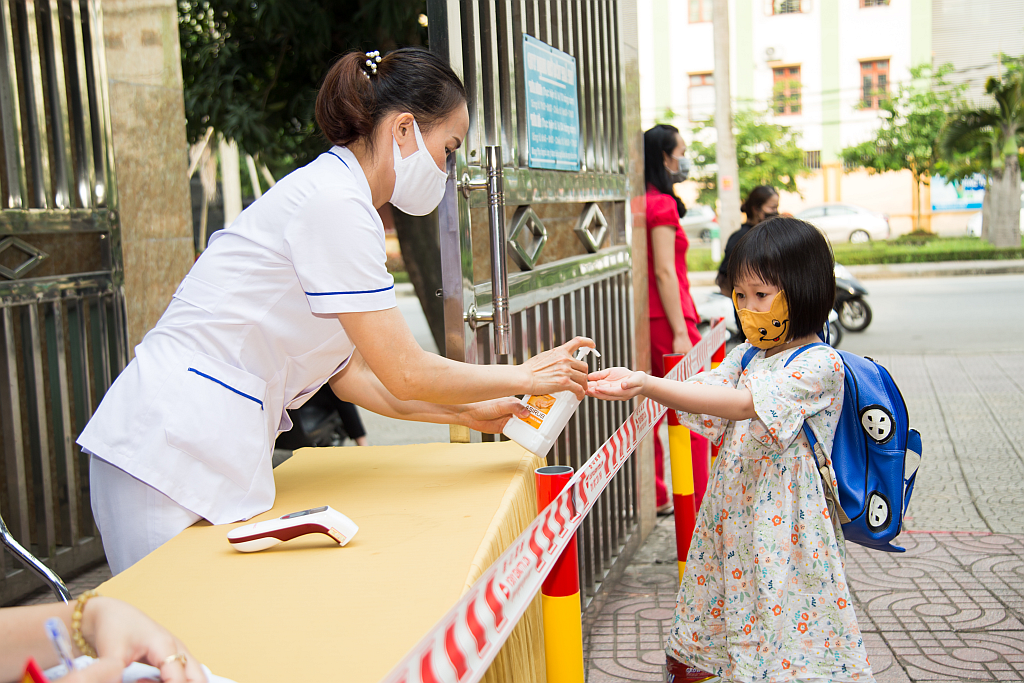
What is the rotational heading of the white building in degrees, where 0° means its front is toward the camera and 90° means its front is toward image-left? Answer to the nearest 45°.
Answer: approximately 0°

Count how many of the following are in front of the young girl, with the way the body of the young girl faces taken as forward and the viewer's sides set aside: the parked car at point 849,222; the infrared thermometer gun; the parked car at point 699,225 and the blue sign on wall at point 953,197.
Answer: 1

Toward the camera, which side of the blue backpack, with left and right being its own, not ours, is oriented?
right

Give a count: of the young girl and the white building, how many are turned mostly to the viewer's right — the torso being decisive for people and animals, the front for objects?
0

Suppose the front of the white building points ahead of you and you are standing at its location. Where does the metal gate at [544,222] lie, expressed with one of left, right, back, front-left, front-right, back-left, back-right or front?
front

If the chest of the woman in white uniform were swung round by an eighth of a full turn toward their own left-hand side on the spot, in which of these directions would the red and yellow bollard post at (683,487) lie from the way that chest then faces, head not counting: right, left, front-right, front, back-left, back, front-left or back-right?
front

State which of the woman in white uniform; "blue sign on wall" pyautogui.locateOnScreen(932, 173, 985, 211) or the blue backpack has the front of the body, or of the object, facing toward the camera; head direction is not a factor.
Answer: the blue sign on wall

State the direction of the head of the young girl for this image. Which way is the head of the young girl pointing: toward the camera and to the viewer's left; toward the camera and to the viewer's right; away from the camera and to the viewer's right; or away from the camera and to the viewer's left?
toward the camera and to the viewer's left

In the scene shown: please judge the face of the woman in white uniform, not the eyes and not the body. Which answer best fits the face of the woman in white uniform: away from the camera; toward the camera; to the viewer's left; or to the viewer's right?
to the viewer's right

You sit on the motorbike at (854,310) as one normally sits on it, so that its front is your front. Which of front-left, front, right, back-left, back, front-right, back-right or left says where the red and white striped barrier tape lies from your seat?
right

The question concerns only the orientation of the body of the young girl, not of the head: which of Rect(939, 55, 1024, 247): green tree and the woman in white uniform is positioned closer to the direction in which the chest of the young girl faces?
the woman in white uniform

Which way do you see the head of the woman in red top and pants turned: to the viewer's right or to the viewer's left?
to the viewer's right
